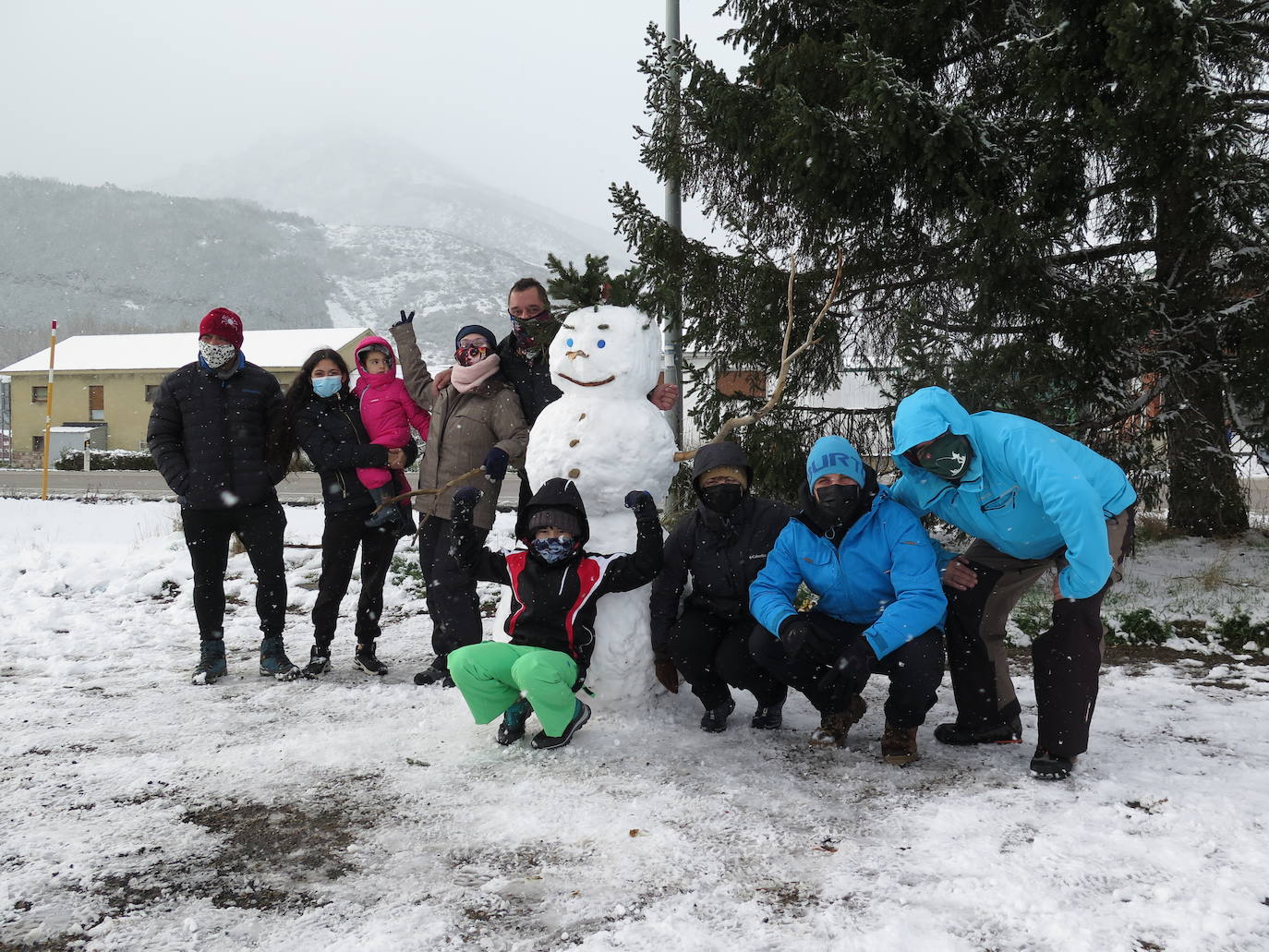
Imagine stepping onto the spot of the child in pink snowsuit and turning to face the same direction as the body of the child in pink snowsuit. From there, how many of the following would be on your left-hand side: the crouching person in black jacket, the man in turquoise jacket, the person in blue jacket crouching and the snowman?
4

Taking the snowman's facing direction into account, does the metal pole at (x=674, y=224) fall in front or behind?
behind

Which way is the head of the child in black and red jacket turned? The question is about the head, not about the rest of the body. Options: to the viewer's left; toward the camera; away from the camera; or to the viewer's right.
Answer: toward the camera

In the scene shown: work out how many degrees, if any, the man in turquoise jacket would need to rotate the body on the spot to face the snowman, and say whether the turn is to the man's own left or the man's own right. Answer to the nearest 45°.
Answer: approximately 45° to the man's own right

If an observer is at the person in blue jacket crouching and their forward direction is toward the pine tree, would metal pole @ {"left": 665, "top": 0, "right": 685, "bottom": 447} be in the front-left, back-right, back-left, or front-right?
front-left

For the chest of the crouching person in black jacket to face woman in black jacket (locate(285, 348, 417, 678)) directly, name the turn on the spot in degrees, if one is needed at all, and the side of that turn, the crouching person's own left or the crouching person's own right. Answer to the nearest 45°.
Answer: approximately 135° to the crouching person's own right

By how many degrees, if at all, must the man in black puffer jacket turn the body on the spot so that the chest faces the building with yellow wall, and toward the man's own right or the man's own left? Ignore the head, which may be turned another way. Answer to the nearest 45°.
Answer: approximately 180°

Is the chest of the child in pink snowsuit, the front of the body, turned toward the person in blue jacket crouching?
no

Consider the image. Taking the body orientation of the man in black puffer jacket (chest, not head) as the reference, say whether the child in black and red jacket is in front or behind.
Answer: in front

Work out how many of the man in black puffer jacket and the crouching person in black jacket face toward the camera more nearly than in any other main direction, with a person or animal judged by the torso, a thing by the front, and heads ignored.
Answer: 2

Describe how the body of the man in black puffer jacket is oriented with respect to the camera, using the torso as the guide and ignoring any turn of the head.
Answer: toward the camera

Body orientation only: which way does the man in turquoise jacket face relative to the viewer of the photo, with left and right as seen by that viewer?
facing the viewer and to the left of the viewer

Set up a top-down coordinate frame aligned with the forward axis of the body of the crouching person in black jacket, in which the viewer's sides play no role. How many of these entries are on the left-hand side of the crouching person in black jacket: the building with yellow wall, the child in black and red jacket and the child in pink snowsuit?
0

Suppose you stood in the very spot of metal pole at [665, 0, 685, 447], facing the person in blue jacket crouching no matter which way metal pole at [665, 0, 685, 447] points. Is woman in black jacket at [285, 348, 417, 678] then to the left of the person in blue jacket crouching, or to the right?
right
